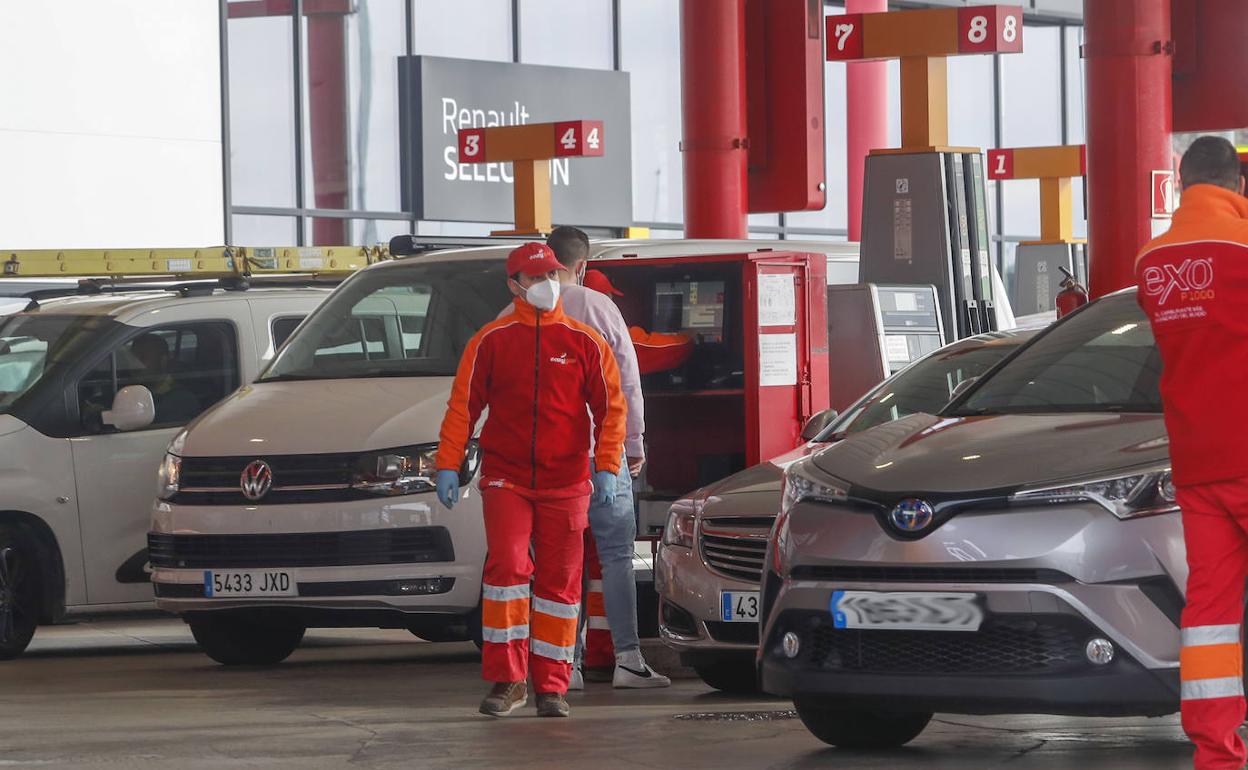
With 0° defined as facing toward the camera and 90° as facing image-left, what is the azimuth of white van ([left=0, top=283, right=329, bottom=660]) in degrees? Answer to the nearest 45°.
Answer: approximately 45°

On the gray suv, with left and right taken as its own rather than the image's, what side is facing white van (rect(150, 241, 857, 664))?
right

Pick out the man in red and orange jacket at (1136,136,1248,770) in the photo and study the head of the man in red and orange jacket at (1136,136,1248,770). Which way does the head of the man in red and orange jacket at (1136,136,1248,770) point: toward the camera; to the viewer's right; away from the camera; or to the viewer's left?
away from the camera

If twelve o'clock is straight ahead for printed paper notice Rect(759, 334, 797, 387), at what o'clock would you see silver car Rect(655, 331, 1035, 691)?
The silver car is roughly at 12 o'clock from the printed paper notice.

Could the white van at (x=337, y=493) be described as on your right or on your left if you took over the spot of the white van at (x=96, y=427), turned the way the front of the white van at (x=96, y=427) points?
on your left

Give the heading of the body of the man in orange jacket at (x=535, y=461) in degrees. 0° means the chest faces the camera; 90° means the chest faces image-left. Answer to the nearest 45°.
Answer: approximately 0°

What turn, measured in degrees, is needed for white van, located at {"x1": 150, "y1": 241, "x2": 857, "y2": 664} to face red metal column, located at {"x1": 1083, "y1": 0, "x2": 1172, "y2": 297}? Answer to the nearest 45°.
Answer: approximately 180°

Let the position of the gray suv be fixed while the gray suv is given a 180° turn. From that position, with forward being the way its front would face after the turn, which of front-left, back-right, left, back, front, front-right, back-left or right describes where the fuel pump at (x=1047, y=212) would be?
front-left

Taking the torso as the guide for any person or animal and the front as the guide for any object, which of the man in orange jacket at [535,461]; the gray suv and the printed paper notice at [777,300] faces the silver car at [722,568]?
the printed paper notice
